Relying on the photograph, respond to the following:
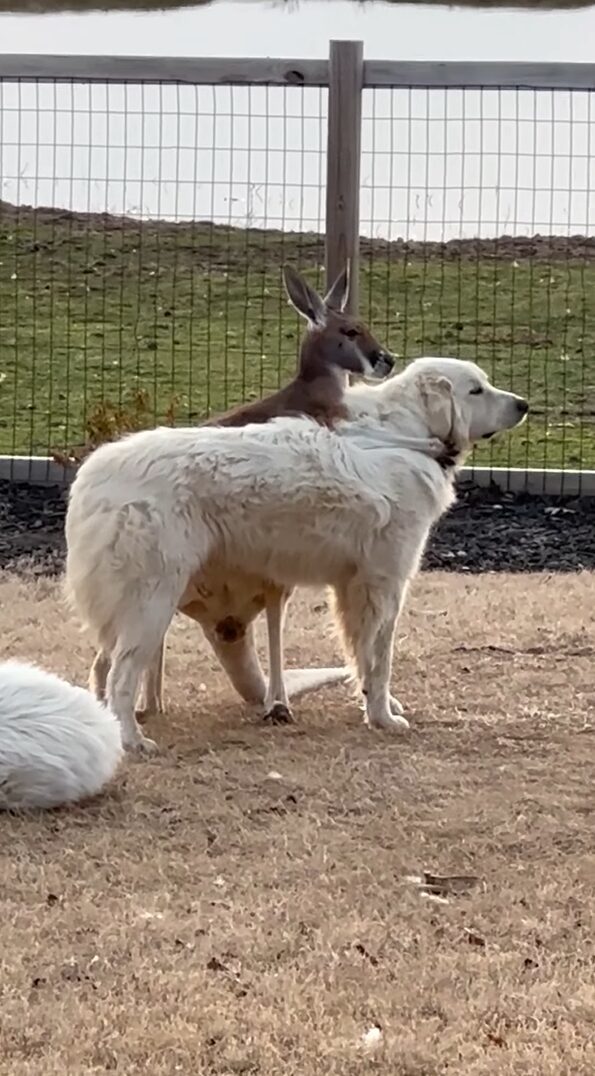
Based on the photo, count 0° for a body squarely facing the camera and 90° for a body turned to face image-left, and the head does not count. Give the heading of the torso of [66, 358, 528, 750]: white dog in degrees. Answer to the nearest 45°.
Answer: approximately 270°

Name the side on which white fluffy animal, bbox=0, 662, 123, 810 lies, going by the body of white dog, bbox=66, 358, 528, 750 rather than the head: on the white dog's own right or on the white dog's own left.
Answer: on the white dog's own right

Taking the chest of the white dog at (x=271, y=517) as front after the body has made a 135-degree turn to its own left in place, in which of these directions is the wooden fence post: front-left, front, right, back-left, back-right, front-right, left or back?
front-right
